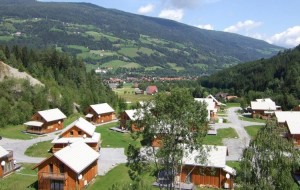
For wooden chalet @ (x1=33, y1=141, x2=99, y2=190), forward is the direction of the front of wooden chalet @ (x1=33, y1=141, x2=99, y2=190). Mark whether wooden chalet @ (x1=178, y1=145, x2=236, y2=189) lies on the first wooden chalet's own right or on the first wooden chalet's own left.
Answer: on the first wooden chalet's own left

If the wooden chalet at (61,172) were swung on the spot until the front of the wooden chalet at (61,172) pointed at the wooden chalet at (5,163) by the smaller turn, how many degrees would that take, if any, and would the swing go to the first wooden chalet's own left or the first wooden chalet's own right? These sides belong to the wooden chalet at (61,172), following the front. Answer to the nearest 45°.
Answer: approximately 90° to the first wooden chalet's own right

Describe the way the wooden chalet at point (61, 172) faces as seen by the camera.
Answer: facing the viewer and to the left of the viewer

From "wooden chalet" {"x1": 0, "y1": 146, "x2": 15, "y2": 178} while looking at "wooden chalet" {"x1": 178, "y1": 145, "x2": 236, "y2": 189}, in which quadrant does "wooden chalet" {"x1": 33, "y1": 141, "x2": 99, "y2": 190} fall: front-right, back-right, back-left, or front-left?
front-right
